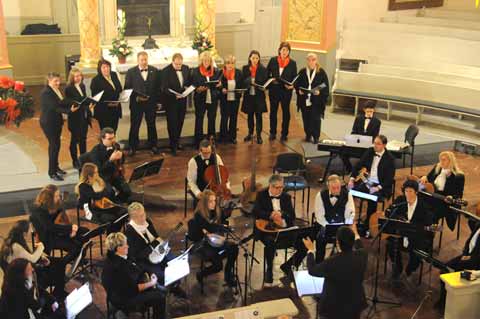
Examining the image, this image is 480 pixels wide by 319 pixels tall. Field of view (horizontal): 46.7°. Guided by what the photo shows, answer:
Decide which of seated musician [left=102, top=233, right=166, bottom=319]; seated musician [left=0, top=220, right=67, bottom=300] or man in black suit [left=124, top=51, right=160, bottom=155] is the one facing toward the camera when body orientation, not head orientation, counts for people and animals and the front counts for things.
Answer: the man in black suit

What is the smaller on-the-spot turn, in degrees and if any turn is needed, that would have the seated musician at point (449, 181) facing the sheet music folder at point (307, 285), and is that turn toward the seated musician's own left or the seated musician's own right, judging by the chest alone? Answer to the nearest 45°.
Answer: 0° — they already face it

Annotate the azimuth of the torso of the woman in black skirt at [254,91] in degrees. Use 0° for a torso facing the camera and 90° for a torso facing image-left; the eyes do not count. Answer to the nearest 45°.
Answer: approximately 0°

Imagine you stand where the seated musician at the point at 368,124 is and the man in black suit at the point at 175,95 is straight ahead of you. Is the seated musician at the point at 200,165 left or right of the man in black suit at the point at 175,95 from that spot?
left

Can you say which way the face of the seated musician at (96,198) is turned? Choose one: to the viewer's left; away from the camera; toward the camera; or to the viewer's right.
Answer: to the viewer's right

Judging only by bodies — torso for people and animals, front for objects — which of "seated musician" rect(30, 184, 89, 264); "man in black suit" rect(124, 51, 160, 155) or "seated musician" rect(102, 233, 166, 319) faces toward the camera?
the man in black suit

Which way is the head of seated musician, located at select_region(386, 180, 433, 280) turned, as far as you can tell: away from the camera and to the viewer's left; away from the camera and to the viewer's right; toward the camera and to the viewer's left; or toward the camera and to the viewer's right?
toward the camera and to the viewer's left

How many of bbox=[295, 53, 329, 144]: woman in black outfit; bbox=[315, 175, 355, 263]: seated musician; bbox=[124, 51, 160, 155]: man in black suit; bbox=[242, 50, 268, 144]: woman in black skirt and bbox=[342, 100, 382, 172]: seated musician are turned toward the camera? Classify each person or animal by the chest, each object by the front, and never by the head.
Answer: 5

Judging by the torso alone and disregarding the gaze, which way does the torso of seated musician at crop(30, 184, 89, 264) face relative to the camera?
to the viewer's right

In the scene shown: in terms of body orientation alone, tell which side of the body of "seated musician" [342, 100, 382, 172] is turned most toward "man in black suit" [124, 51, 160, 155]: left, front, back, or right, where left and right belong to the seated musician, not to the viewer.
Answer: right

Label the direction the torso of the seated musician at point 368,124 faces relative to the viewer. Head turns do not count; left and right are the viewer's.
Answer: facing the viewer

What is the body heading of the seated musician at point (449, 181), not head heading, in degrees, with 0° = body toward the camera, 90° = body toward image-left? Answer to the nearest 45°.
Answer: approximately 45°

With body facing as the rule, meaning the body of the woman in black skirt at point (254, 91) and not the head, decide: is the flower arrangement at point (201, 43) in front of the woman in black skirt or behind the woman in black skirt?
behind

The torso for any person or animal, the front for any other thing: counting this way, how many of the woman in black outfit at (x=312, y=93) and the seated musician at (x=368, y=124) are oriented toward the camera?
2

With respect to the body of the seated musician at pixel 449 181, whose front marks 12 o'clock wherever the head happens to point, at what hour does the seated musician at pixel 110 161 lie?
the seated musician at pixel 110 161 is roughly at 1 o'clock from the seated musician at pixel 449 181.

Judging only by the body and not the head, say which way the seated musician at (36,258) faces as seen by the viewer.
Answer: to the viewer's right

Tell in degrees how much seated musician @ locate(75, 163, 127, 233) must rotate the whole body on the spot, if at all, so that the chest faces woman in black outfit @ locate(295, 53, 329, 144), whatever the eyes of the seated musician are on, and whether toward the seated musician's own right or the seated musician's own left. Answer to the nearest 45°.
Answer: approximately 90° to the seated musician's own left

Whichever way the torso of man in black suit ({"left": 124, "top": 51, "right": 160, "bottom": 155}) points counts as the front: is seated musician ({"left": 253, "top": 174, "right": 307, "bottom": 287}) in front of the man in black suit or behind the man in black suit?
in front

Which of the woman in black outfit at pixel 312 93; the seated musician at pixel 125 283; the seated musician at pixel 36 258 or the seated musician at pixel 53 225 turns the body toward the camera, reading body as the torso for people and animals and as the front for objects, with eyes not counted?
the woman in black outfit

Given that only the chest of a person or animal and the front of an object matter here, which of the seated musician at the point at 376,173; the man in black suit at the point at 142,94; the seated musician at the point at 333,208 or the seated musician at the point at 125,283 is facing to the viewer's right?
the seated musician at the point at 125,283

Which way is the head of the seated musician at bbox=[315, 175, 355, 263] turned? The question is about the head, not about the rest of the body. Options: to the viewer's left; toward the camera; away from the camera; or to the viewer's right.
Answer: toward the camera

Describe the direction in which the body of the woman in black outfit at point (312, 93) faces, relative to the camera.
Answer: toward the camera
